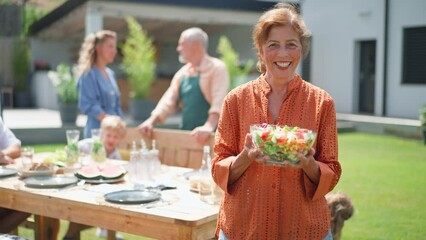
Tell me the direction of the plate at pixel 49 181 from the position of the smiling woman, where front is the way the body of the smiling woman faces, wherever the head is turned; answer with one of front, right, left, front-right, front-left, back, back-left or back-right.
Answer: back-right

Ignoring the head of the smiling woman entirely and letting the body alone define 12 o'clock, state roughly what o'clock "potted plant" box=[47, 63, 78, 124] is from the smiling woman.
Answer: The potted plant is roughly at 5 o'clock from the smiling woman.

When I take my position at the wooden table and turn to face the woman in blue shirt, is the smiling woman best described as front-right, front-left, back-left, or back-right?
back-right

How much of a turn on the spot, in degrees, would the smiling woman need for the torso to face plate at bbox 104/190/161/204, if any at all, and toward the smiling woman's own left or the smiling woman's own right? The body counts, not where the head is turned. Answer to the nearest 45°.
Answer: approximately 135° to the smiling woman's own right

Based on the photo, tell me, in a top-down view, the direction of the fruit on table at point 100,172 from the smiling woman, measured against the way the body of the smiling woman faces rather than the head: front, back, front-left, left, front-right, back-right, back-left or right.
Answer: back-right

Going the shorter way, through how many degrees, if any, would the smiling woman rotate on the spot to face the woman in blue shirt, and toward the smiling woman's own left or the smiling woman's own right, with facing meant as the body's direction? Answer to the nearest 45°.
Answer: approximately 135° to the smiling woman's own right

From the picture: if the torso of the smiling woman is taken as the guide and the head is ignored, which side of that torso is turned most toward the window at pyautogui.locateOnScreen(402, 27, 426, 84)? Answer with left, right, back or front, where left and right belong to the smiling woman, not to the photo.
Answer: back

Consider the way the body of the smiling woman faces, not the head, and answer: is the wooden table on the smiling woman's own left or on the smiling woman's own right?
on the smiling woman's own right

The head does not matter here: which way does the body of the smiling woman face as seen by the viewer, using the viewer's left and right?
facing the viewer

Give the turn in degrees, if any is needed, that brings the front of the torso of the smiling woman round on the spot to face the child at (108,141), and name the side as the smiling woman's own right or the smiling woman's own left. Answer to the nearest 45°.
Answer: approximately 135° to the smiling woman's own right

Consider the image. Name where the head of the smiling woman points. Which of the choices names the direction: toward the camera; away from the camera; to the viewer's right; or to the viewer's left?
toward the camera
